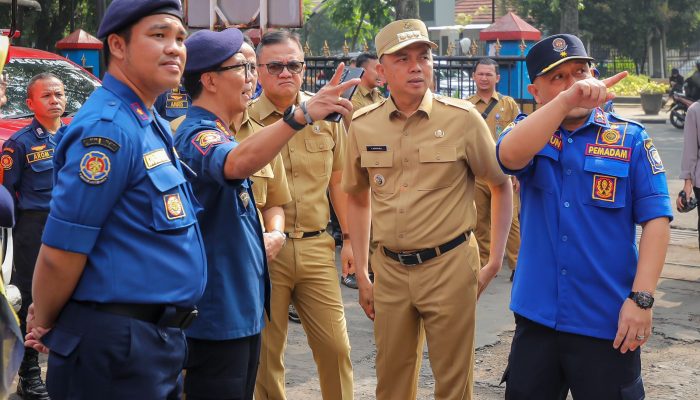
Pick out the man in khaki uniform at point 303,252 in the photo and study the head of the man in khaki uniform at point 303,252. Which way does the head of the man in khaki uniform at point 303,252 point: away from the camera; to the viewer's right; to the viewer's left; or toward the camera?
toward the camera

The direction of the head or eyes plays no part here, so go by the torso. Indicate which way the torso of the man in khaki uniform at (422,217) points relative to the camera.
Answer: toward the camera

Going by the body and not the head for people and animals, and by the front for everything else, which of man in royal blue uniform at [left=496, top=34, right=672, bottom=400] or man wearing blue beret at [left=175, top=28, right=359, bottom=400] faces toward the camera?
the man in royal blue uniform

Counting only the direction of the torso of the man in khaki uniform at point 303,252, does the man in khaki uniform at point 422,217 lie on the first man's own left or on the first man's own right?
on the first man's own left

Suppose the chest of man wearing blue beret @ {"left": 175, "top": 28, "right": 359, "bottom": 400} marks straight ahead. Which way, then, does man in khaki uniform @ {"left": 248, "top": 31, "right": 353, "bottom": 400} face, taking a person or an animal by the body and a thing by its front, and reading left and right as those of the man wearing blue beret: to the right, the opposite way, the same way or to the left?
to the right

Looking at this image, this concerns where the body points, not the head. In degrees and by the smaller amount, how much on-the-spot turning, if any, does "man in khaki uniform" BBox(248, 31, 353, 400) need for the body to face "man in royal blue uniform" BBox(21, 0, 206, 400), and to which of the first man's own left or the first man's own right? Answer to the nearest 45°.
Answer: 0° — they already face them

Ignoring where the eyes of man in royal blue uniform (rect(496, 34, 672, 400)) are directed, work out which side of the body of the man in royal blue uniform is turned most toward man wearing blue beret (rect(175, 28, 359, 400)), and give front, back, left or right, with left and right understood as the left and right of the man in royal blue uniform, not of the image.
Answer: right

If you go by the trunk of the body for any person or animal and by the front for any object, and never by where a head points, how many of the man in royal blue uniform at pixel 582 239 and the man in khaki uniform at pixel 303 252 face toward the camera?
2

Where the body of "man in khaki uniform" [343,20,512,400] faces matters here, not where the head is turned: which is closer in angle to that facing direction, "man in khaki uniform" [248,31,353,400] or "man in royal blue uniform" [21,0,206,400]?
the man in royal blue uniform

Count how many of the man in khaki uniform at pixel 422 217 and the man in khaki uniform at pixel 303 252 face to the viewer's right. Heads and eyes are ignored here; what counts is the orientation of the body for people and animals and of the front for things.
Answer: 0

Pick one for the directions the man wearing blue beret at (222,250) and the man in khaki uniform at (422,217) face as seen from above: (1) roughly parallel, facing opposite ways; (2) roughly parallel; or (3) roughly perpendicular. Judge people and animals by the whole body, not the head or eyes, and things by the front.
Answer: roughly perpendicular

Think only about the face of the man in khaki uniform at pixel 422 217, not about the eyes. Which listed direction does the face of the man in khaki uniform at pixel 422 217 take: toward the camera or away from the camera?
toward the camera

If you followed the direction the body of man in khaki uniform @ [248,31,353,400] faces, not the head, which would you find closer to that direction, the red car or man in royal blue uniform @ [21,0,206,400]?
the man in royal blue uniform

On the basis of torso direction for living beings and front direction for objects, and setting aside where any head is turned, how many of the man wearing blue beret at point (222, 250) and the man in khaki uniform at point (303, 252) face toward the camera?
1

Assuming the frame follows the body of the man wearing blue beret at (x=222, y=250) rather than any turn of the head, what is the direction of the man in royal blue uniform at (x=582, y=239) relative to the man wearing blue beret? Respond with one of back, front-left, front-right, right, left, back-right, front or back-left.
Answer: front

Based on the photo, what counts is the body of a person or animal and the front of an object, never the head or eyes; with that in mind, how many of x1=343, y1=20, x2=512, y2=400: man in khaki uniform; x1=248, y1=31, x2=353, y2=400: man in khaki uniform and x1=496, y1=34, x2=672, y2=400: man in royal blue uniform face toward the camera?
3

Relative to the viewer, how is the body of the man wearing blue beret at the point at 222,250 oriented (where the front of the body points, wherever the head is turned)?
to the viewer's right

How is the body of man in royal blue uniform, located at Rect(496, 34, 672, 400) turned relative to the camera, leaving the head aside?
toward the camera
